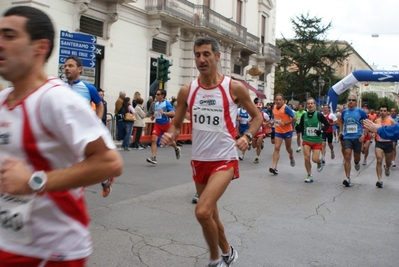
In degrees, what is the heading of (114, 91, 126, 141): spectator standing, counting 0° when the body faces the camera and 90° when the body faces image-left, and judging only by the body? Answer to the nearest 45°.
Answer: approximately 270°

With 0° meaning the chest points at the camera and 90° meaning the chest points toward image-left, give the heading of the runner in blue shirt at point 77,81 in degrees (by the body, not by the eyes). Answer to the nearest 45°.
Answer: approximately 45°

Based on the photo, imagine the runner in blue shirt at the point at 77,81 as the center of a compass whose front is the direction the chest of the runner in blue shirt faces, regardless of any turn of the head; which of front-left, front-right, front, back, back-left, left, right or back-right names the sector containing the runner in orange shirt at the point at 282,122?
back

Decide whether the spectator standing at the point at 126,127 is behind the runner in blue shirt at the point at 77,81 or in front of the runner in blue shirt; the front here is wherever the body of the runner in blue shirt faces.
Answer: behind

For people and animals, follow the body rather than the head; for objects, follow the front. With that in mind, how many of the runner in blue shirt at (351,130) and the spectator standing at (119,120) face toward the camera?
1

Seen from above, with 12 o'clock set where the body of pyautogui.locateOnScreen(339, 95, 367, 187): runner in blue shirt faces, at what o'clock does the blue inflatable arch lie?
The blue inflatable arch is roughly at 6 o'clock from the runner in blue shirt.

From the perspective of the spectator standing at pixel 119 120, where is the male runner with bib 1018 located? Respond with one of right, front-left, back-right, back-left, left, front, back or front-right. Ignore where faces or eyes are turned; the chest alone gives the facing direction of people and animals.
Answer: right

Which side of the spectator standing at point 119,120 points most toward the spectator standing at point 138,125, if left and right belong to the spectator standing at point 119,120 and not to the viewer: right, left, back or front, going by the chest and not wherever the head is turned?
front

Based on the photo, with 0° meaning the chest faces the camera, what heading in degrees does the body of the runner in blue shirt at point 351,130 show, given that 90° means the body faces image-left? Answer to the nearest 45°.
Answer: approximately 0°
